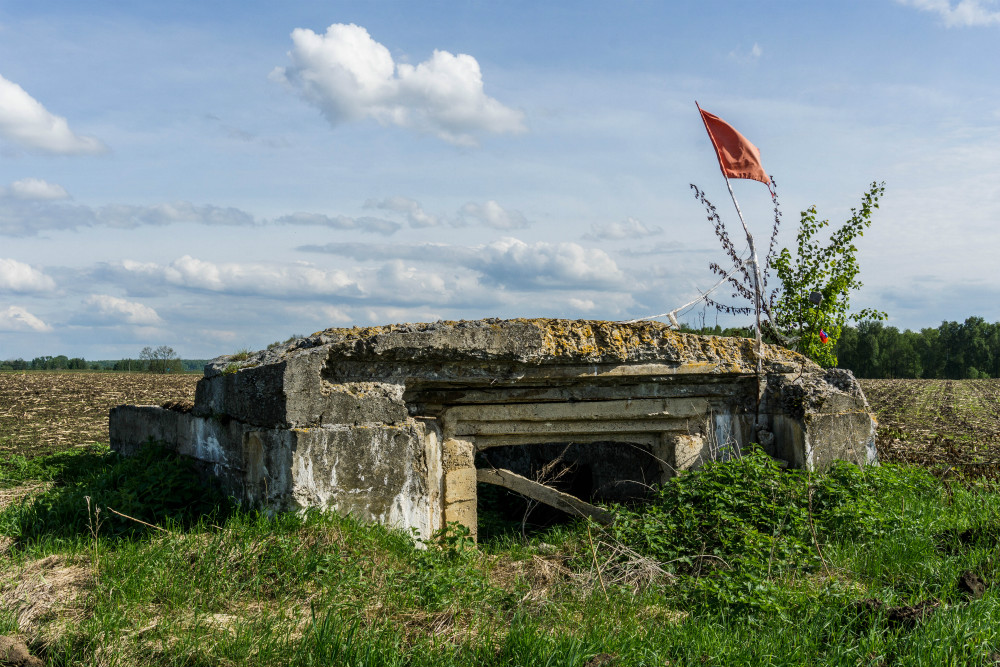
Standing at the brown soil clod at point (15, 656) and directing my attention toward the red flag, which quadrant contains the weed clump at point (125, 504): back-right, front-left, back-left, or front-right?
front-left

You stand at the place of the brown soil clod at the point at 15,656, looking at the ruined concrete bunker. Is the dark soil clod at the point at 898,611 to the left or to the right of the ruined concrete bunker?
right

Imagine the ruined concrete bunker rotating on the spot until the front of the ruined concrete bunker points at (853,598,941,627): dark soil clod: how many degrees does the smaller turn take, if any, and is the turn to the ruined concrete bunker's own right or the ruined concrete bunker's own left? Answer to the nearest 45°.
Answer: approximately 45° to the ruined concrete bunker's own left

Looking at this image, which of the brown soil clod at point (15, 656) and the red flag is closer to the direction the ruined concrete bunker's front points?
the brown soil clod

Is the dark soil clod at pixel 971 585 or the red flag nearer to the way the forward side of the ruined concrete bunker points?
the dark soil clod

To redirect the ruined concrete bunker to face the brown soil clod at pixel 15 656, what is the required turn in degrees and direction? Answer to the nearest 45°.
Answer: approximately 45° to its right

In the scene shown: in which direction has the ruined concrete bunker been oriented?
toward the camera

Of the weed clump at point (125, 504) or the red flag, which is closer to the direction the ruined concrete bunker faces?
the weed clump

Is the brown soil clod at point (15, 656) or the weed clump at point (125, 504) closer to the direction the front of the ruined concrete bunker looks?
the brown soil clod

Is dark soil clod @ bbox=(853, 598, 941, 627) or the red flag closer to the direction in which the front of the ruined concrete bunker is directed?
the dark soil clod

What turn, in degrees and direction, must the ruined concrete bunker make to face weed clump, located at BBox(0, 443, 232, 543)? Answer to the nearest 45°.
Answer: approximately 90° to its right

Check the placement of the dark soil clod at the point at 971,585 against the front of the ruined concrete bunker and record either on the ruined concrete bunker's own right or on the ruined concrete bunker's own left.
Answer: on the ruined concrete bunker's own left
